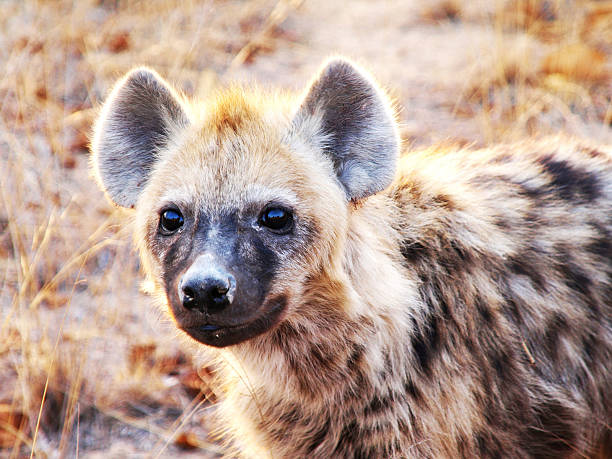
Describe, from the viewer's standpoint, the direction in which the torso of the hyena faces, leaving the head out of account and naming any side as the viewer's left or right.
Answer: facing the viewer and to the left of the viewer
